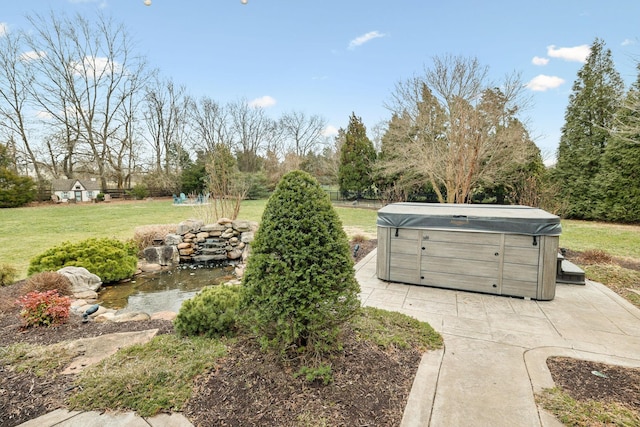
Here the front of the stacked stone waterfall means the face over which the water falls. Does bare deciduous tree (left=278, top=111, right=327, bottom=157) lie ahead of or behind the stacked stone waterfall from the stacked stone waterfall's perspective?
behind

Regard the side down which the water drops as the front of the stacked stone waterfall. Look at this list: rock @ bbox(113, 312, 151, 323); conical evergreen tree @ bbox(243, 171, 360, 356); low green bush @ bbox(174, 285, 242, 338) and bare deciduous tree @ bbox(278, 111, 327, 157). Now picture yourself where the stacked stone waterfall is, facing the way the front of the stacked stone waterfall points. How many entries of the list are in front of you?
3

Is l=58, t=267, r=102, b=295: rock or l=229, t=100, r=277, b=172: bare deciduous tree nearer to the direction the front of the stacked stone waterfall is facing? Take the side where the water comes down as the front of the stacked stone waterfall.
the rock

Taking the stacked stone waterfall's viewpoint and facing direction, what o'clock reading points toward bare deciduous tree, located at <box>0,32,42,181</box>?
The bare deciduous tree is roughly at 5 o'clock from the stacked stone waterfall.

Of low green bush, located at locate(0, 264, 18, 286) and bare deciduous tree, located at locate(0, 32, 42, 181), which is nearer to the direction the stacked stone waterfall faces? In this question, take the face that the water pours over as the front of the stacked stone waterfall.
the low green bush

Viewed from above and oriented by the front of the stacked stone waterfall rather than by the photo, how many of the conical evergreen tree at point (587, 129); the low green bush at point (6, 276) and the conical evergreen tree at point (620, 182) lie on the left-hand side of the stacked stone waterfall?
2

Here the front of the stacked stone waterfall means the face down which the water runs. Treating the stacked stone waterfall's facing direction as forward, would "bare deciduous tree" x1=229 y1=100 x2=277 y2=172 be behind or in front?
behind

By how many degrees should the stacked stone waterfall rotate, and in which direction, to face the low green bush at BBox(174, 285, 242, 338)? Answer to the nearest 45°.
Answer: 0° — it already faces it

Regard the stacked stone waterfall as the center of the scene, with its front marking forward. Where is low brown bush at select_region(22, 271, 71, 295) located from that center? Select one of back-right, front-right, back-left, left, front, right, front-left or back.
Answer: front-right

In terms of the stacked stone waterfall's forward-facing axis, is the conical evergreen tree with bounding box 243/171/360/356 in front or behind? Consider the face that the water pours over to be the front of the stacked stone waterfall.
in front

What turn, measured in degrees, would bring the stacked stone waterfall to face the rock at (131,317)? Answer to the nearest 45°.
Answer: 0° — it already faces it

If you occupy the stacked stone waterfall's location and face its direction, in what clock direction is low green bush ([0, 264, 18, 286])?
The low green bush is roughly at 2 o'clock from the stacked stone waterfall.

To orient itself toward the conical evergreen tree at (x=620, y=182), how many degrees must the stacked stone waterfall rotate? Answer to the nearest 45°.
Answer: approximately 90° to its left

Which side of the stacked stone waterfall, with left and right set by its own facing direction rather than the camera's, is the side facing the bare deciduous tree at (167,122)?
back

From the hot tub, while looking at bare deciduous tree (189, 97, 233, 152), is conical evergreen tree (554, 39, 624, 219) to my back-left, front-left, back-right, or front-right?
front-right

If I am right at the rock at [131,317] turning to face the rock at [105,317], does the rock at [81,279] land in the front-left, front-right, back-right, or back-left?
front-right

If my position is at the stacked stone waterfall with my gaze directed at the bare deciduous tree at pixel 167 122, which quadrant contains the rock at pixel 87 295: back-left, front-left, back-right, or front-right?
back-left

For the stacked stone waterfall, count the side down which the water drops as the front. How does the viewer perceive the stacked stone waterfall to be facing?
facing the viewer
